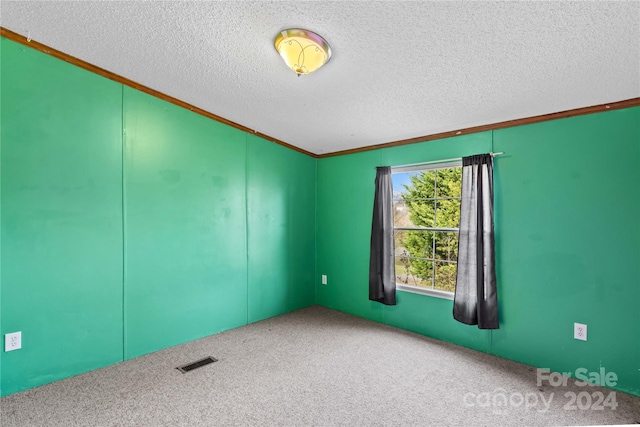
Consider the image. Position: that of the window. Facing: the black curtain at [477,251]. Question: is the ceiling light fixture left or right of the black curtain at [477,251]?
right

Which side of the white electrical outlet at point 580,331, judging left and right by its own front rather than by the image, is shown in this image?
front

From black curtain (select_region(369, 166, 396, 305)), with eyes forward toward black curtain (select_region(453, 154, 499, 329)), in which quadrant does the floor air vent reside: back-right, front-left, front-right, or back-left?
back-right

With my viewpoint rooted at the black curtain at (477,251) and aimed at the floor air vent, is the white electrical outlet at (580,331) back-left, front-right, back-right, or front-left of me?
back-left

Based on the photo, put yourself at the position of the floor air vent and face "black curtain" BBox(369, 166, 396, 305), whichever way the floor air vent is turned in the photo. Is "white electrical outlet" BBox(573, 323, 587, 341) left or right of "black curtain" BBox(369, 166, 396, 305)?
right

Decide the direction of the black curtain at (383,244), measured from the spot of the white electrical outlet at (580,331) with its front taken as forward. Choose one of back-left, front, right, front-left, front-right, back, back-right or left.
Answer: right

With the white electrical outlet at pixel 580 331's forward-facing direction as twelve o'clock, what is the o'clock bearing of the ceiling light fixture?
The ceiling light fixture is roughly at 1 o'clock from the white electrical outlet.

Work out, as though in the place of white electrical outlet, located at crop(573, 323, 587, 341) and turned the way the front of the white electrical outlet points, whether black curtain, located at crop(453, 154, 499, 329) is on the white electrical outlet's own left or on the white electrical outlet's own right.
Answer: on the white electrical outlet's own right

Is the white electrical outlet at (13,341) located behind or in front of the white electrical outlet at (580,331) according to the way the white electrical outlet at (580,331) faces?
in front

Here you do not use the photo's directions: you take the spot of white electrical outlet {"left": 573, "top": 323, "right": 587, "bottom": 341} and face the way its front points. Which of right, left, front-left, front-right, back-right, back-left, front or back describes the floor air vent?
front-right

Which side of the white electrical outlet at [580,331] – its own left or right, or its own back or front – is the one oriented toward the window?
right

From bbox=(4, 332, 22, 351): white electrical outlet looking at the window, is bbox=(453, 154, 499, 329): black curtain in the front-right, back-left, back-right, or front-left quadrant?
front-right

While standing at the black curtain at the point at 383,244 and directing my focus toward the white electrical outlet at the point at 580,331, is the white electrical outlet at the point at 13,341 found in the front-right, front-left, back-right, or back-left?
back-right

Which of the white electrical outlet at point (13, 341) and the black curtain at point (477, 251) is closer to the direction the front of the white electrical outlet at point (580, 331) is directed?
the white electrical outlet

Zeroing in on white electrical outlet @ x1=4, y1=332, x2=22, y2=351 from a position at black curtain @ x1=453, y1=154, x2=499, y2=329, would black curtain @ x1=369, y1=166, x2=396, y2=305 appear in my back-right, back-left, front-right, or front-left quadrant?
front-right
